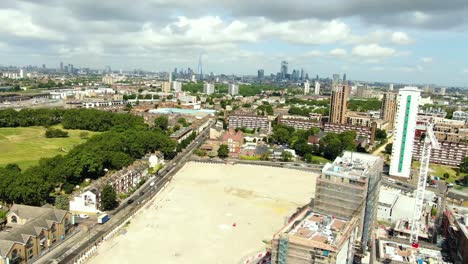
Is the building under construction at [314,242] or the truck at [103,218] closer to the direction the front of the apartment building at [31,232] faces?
the building under construction

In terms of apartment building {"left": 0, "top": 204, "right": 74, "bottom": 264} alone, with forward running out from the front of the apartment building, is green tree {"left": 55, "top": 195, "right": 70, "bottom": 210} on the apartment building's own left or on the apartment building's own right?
on the apartment building's own left

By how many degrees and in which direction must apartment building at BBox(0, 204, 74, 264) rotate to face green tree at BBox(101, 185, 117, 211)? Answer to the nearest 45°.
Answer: approximately 90° to its left

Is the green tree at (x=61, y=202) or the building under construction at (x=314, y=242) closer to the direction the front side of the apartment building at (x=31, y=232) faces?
the building under construction

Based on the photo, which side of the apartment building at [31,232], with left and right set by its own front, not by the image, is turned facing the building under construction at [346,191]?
front

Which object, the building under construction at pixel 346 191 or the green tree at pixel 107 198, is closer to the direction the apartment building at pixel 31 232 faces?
the building under construction

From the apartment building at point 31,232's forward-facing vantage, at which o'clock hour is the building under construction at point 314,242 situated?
The building under construction is roughly at 12 o'clock from the apartment building.

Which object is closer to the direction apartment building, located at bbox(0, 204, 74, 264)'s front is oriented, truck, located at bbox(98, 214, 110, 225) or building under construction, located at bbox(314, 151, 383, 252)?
the building under construction

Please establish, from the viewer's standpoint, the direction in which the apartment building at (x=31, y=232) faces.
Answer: facing the viewer and to the right of the viewer

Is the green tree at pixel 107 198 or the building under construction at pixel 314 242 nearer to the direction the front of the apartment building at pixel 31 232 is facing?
the building under construction
